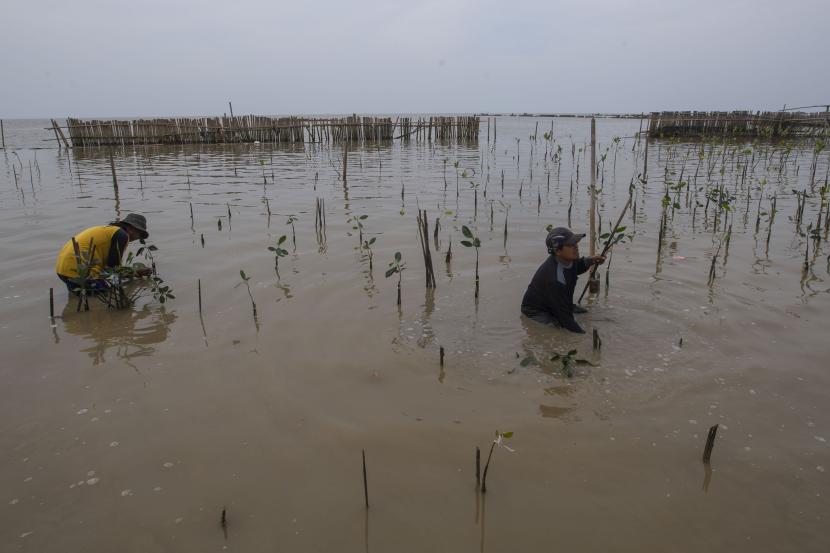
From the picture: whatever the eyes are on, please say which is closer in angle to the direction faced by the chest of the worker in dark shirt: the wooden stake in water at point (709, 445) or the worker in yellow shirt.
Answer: the wooden stake in water

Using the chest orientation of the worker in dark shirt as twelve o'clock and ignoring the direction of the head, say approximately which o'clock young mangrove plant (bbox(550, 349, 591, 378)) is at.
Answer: The young mangrove plant is roughly at 3 o'clock from the worker in dark shirt.

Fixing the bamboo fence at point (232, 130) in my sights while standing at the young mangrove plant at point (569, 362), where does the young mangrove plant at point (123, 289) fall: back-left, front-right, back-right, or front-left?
front-left

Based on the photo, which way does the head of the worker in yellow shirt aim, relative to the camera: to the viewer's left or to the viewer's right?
to the viewer's right

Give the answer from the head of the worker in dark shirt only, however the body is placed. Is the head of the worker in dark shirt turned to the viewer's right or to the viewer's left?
to the viewer's right

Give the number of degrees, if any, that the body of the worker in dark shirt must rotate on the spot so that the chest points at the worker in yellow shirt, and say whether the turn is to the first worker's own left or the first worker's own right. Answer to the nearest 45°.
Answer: approximately 180°

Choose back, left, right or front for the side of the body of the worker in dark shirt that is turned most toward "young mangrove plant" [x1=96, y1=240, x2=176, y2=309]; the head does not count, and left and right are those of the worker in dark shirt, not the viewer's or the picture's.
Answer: back

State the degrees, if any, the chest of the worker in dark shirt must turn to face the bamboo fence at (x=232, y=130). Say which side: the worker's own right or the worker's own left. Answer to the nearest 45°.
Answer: approximately 135° to the worker's own left

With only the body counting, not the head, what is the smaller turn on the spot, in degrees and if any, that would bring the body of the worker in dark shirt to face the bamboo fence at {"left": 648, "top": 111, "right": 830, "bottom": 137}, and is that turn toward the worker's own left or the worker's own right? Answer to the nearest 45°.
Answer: approximately 90° to the worker's own left

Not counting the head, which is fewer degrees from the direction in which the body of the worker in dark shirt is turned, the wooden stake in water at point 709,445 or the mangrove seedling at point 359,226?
the wooden stake in water

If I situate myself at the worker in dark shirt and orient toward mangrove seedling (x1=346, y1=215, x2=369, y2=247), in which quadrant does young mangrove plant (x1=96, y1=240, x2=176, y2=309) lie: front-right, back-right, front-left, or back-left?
front-left

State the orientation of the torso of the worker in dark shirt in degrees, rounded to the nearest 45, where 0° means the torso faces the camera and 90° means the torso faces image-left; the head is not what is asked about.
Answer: approximately 270°
